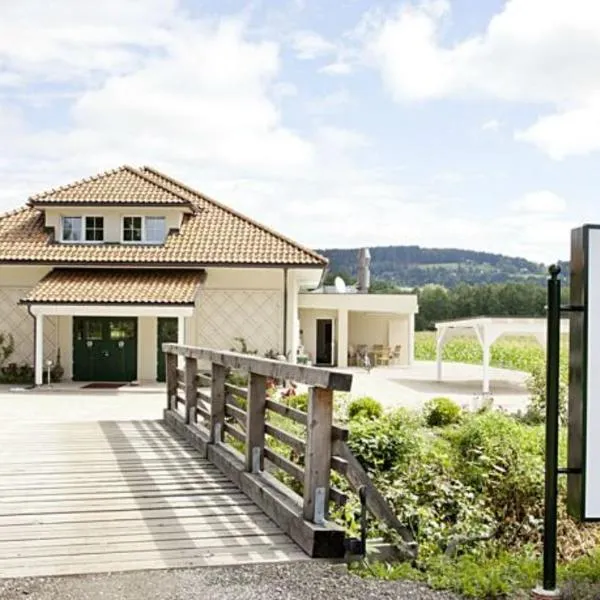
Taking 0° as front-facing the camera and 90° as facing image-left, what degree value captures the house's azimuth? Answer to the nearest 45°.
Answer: approximately 0°

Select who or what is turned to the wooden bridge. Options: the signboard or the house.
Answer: the house
